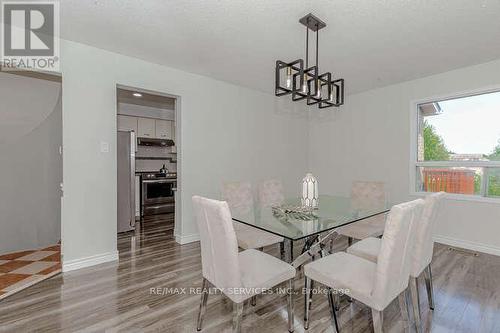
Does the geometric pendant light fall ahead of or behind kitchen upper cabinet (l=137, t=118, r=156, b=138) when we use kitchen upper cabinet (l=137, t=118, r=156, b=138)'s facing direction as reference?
ahead

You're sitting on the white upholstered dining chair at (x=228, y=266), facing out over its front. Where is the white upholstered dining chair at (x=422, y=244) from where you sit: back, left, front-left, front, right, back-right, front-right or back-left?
front-right

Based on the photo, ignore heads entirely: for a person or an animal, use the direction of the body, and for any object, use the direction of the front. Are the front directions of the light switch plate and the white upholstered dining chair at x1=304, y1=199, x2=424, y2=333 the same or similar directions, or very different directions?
very different directions

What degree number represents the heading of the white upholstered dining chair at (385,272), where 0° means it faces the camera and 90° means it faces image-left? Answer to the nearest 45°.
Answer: approximately 135°

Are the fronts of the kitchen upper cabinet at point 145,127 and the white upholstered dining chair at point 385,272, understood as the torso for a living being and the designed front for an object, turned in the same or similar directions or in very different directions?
very different directions

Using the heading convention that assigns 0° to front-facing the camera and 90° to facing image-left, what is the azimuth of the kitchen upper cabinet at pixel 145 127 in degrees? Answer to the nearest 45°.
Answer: approximately 0°

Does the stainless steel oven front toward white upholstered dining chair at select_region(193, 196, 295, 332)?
yes

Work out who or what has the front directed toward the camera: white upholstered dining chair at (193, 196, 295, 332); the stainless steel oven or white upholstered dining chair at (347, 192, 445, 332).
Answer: the stainless steel oven

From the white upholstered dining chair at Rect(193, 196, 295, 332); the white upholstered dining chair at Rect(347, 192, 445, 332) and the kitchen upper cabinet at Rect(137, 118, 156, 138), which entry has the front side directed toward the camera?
the kitchen upper cabinet

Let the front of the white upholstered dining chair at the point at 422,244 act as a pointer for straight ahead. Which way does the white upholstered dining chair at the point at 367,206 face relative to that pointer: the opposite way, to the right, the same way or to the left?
to the left

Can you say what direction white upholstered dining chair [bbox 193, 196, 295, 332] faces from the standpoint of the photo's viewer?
facing away from the viewer and to the right of the viewer

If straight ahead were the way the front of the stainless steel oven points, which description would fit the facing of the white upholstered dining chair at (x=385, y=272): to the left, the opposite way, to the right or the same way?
the opposite way

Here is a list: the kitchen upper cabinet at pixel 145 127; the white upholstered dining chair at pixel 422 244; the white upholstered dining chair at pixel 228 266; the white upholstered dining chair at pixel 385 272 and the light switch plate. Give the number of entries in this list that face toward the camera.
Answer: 2

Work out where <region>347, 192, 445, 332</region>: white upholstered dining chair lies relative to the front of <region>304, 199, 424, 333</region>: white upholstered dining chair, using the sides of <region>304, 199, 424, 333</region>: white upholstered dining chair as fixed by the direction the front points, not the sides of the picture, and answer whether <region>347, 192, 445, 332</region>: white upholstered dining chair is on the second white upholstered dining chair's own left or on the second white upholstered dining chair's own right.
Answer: on the second white upholstered dining chair's own right
